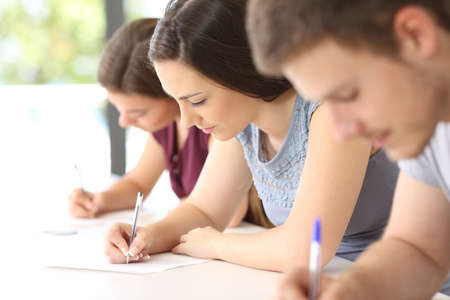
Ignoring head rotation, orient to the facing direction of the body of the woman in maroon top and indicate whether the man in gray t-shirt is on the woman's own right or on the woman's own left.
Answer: on the woman's own left

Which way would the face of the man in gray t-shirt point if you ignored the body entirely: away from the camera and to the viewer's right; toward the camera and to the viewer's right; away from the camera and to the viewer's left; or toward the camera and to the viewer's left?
toward the camera and to the viewer's left

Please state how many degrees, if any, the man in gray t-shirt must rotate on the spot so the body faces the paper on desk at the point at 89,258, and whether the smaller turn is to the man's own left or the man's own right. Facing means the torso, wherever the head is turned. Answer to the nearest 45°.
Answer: approximately 45° to the man's own right

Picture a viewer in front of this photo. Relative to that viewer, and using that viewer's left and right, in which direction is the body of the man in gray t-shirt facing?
facing to the left of the viewer

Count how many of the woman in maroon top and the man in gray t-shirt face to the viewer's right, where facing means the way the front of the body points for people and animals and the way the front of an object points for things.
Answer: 0

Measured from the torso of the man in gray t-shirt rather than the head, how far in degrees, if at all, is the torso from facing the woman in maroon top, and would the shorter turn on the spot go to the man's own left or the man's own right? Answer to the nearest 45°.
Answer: approximately 45° to the man's own right

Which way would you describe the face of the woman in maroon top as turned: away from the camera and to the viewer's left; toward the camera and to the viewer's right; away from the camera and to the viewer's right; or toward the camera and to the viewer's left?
toward the camera and to the viewer's left

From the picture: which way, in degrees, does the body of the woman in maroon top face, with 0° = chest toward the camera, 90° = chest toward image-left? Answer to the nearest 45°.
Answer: approximately 45°
